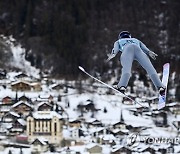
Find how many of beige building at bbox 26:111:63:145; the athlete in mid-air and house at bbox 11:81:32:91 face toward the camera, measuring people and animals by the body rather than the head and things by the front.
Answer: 2

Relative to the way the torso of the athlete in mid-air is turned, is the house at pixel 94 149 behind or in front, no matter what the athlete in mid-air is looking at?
in front

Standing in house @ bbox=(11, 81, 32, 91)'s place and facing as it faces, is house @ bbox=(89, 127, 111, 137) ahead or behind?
ahead

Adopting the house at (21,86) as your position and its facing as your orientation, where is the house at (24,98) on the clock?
the house at (24,98) is roughly at 12 o'clock from the house at (21,86).
